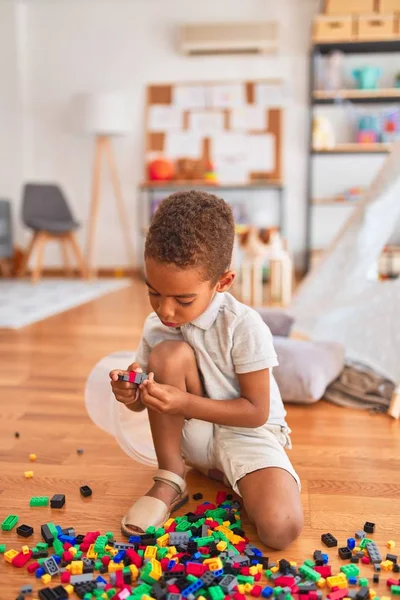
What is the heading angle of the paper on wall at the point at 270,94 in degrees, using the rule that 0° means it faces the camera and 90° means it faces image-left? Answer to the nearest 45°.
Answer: approximately 0°

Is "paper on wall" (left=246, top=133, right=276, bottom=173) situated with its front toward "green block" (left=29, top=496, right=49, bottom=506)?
yes

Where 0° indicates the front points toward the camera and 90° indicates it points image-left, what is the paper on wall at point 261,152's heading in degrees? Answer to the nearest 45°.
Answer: approximately 0°
